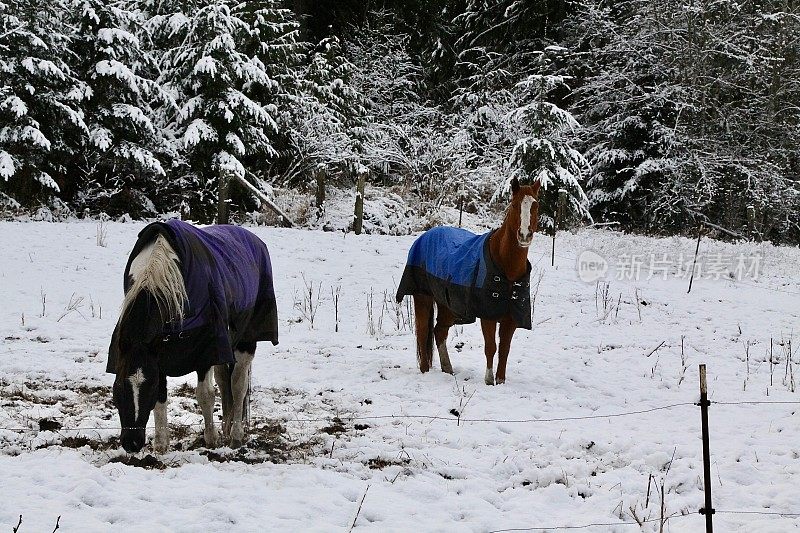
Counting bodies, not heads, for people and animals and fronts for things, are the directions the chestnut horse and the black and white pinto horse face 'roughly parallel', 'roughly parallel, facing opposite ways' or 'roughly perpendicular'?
roughly perpendicular

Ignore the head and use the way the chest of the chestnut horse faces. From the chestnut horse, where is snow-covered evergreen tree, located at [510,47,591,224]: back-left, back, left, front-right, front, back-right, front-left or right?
back-left

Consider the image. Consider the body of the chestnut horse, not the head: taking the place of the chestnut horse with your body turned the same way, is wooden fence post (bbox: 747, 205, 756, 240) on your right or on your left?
on your left

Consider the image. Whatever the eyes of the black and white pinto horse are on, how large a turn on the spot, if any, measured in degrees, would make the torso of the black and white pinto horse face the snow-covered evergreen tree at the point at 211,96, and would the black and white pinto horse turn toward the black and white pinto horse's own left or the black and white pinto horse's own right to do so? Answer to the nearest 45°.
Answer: approximately 135° to the black and white pinto horse's own right

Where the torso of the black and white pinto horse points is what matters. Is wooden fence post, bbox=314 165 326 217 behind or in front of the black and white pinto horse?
behind

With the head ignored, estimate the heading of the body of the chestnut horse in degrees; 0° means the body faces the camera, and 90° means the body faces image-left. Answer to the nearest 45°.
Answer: approximately 315°

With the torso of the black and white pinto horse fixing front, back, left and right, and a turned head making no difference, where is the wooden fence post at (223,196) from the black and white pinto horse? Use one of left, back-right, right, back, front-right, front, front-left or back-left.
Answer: back-right

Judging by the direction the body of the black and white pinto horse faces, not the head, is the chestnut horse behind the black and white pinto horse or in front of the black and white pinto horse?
behind

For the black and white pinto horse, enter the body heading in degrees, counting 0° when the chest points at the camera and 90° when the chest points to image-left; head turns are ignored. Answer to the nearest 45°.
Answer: approximately 45°

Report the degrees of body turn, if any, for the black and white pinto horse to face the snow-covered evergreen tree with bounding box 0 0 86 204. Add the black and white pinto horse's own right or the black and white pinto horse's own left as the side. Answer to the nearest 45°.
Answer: approximately 135° to the black and white pinto horse's own right

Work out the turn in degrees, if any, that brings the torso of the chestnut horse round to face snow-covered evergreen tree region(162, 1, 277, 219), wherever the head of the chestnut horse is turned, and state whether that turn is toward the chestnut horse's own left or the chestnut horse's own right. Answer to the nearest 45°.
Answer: approximately 180°

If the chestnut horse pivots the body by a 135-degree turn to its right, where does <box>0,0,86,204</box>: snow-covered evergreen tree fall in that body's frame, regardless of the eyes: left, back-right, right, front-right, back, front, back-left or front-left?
front-right

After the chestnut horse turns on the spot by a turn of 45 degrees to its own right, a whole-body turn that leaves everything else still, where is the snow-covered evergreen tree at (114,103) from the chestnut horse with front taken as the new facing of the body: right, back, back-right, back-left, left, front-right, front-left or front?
back-right
